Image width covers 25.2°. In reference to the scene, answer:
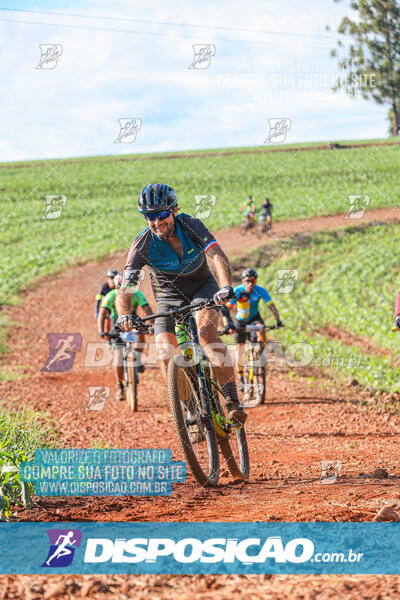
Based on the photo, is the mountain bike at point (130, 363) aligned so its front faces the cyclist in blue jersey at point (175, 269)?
yes

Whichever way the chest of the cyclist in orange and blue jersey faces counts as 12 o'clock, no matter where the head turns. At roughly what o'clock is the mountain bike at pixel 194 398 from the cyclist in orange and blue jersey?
The mountain bike is roughly at 12 o'clock from the cyclist in orange and blue jersey.

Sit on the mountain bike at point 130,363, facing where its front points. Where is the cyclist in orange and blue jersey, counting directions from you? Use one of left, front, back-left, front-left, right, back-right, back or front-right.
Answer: left

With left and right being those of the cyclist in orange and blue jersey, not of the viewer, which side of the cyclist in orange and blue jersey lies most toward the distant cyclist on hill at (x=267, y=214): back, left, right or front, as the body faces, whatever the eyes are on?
back

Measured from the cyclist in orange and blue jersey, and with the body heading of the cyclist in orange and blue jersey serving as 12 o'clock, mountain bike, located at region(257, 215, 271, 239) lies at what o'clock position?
The mountain bike is roughly at 6 o'clock from the cyclist in orange and blue jersey.

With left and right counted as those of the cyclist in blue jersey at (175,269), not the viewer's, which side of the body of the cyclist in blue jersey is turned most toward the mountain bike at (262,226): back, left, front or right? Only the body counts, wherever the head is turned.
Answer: back

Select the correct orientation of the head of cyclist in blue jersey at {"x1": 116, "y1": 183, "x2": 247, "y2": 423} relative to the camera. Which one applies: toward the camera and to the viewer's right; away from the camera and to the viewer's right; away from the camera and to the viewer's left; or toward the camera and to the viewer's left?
toward the camera and to the viewer's left

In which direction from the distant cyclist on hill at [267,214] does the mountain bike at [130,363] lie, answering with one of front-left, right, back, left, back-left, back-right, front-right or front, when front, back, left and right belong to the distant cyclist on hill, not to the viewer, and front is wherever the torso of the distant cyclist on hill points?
front-left

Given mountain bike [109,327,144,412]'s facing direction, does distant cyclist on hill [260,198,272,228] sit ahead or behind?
behind

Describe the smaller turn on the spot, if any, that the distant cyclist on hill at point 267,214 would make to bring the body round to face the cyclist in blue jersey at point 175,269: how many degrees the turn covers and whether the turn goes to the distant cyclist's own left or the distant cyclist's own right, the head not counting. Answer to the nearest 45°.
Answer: approximately 45° to the distant cyclist's own left
